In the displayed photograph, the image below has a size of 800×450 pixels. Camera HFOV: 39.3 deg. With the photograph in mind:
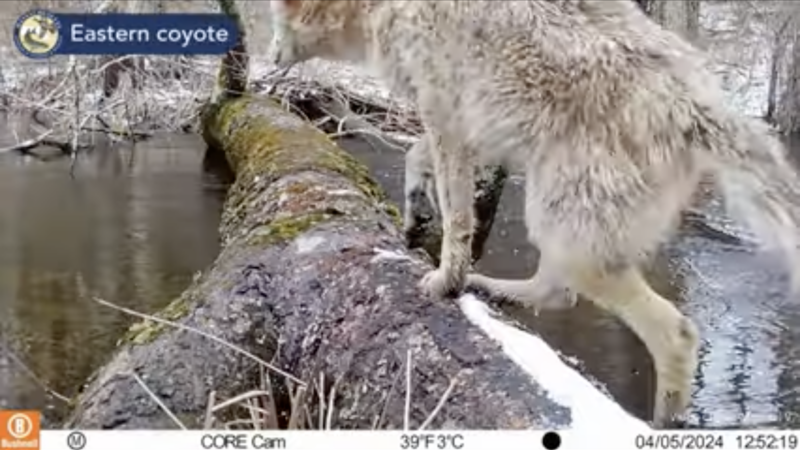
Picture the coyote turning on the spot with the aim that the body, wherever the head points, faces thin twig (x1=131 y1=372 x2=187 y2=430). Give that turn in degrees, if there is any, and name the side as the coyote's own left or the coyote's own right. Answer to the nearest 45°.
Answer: approximately 45° to the coyote's own left

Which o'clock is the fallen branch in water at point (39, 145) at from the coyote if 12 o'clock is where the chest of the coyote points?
The fallen branch in water is roughly at 11 o'clock from the coyote.

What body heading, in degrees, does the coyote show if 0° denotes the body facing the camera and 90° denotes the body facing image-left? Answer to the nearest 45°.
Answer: approximately 135°

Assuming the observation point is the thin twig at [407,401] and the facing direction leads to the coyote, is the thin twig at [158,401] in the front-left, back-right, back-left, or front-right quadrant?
back-left
